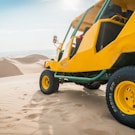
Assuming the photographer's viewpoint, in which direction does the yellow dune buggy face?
facing away from the viewer and to the left of the viewer
